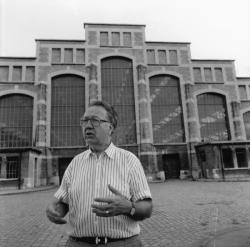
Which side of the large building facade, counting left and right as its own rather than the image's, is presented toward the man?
front

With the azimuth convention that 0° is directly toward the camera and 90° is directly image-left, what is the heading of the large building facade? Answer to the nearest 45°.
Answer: approximately 0°

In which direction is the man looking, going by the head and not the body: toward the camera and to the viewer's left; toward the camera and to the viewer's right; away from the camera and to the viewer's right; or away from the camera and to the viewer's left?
toward the camera and to the viewer's left
